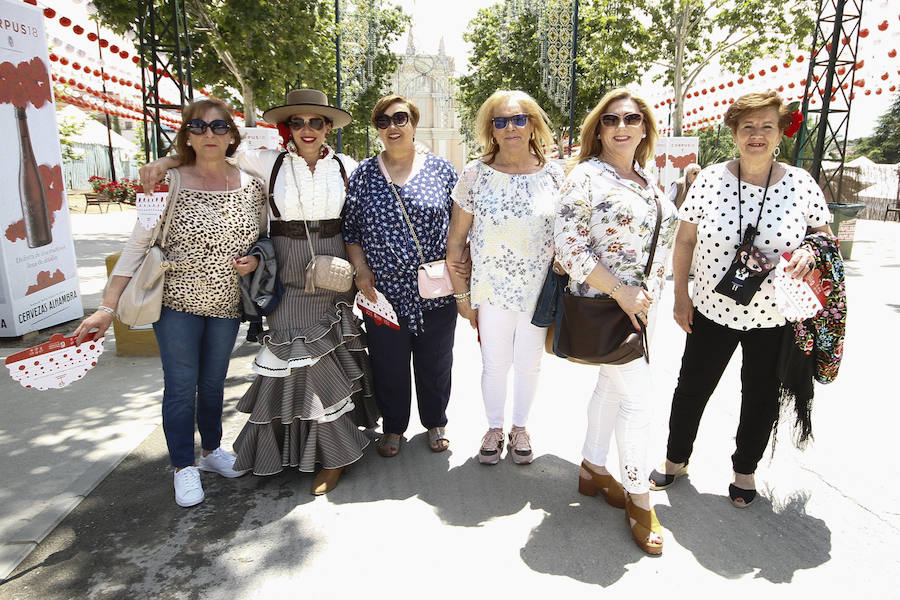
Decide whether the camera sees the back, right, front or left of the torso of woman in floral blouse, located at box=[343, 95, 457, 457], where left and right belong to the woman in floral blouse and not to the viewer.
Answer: front

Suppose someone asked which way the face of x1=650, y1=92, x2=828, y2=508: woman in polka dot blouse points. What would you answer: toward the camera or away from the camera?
toward the camera

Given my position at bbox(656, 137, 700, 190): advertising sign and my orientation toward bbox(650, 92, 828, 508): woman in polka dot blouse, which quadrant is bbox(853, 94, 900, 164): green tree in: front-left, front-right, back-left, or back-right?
back-left

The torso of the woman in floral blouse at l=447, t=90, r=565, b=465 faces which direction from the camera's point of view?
toward the camera

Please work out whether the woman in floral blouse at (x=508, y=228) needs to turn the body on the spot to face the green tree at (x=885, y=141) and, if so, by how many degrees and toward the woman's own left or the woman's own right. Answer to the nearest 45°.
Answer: approximately 135° to the woman's own left

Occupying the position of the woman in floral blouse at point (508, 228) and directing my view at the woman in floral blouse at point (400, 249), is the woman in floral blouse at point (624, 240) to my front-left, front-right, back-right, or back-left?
back-left

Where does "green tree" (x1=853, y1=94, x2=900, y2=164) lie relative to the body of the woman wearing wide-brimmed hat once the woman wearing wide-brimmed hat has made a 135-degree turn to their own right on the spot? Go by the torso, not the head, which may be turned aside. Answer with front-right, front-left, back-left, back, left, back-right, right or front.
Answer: right

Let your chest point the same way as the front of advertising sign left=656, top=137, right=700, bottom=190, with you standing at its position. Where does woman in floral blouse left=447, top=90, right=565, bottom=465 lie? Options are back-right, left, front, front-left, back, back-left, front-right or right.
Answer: front

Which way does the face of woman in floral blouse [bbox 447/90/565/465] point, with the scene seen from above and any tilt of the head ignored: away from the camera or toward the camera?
toward the camera

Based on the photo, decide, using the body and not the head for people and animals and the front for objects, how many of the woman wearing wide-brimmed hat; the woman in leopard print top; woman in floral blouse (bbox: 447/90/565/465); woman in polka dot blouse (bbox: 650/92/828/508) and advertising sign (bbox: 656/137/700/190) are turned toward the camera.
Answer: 5

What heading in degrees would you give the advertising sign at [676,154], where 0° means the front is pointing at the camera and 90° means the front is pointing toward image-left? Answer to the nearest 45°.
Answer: approximately 0°

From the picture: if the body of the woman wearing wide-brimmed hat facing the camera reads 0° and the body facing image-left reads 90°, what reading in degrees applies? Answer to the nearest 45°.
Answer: approximately 0°

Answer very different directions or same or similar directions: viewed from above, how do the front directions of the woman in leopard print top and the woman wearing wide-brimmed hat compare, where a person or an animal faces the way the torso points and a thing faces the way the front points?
same or similar directions

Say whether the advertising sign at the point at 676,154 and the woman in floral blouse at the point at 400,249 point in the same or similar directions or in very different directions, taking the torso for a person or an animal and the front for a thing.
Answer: same or similar directions
